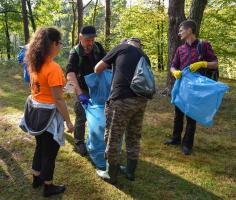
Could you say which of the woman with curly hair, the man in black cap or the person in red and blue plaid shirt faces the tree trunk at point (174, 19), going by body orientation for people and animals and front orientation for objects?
the woman with curly hair

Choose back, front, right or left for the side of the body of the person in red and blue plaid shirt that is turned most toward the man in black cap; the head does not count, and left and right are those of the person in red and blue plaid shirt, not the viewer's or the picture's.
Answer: front

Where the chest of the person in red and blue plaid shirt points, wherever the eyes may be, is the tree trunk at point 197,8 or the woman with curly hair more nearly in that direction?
the woman with curly hair

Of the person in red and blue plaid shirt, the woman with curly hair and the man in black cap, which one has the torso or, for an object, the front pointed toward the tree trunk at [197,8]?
the woman with curly hair

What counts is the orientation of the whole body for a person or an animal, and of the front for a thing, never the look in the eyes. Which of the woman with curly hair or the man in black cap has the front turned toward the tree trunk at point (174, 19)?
the woman with curly hair

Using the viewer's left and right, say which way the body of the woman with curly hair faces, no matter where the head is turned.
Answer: facing away from the viewer and to the right of the viewer

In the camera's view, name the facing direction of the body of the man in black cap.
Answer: toward the camera

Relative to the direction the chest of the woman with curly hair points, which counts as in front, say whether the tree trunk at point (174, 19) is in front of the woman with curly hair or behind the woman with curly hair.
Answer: in front

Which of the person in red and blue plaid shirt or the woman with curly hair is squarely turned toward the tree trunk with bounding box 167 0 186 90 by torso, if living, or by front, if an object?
the woman with curly hair

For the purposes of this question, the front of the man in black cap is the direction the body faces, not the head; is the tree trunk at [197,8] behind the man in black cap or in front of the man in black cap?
behind

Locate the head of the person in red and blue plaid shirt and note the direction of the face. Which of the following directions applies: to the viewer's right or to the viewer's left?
to the viewer's left

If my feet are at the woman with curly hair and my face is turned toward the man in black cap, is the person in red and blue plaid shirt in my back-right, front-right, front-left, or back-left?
front-right

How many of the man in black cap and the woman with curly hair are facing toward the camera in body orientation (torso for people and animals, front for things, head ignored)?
1

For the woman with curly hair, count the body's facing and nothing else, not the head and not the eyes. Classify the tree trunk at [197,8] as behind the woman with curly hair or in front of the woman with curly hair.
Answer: in front

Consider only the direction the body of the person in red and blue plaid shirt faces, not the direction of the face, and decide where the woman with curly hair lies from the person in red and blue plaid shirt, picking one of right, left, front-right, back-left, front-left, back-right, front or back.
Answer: front

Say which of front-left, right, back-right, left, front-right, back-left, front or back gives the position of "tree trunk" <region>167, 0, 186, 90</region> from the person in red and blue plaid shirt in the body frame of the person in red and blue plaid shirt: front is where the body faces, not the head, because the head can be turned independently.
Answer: back-right

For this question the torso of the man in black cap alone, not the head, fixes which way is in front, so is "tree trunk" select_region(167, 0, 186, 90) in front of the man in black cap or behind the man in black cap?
behind

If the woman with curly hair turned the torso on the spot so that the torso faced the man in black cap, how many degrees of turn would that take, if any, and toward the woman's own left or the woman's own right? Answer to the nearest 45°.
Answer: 0° — they already face them

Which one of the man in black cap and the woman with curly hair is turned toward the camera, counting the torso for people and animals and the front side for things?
the man in black cap

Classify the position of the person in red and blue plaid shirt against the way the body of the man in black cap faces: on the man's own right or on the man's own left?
on the man's own left
